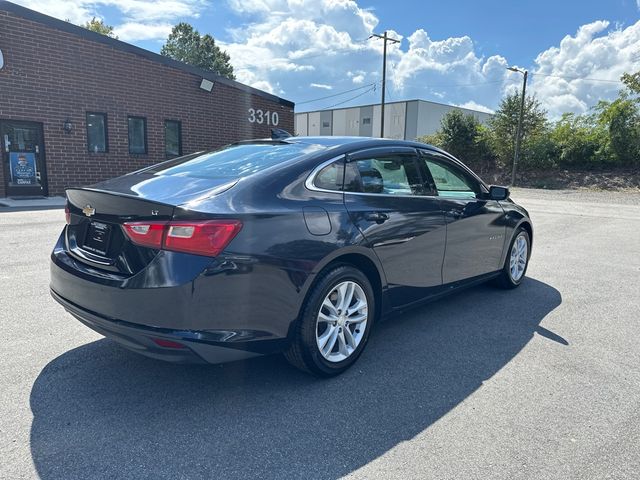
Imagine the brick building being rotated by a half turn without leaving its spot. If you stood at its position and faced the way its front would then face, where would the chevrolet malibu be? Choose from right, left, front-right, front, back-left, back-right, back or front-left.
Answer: back-left

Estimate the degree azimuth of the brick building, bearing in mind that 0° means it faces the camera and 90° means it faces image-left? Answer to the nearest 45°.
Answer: approximately 315°

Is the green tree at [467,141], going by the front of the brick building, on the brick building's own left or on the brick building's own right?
on the brick building's own left

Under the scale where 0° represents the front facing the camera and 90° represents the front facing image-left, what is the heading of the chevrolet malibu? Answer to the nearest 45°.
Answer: approximately 225°

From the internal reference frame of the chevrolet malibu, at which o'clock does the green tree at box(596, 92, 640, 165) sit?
The green tree is roughly at 12 o'clock from the chevrolet malibu.

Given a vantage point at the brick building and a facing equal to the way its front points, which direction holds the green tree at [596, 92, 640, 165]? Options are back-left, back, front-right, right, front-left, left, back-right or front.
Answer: front-left

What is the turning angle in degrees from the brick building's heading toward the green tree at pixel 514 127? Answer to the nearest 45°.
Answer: approximately 45° to its left
